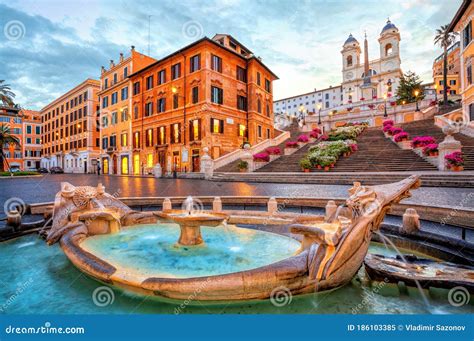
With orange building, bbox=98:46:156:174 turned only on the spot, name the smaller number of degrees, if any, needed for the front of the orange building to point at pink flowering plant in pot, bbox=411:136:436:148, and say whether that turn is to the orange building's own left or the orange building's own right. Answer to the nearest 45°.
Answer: approximately 90° to the orange building's own left

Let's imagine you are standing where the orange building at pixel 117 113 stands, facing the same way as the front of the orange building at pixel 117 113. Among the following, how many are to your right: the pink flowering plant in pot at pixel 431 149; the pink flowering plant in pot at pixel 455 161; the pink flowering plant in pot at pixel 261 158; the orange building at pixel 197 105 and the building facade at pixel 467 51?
0

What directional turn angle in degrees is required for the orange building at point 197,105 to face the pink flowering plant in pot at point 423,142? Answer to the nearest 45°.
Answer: approximately 90° to its left

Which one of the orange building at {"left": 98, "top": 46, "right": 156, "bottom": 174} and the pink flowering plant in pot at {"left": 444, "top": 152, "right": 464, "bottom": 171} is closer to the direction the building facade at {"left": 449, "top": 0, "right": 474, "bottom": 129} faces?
the orange building

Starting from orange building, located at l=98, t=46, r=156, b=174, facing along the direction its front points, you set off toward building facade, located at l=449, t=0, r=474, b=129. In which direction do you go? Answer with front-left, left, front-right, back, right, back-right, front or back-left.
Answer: left

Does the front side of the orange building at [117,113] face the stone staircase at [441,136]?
no

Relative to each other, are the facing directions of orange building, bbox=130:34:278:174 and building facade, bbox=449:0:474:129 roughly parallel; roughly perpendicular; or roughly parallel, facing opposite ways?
roughly perpendicular

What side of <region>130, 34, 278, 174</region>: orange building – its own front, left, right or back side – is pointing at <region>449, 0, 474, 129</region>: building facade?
left

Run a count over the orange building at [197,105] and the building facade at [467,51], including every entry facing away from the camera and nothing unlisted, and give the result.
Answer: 0

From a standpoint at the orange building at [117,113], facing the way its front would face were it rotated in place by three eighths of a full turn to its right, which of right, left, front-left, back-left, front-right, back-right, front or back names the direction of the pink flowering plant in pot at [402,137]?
back-right

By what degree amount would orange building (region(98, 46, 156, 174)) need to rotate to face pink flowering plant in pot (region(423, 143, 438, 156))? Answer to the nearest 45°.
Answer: approximately 90° to its left

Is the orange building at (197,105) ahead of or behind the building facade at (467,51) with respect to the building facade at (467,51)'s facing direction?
ahead

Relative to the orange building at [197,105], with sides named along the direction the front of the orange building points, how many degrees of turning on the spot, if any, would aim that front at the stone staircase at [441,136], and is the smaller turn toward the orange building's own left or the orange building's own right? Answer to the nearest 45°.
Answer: approximately 90° to the orange building's own left

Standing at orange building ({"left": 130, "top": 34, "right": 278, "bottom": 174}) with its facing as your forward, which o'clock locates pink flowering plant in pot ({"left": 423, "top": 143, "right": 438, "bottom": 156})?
The pink flowering plant in pot is roughly at 9 o'clock from the orange building.

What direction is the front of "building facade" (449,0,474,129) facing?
to the viewer's left

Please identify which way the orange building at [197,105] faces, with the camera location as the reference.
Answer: facing the viewer and to the left of the viewer
